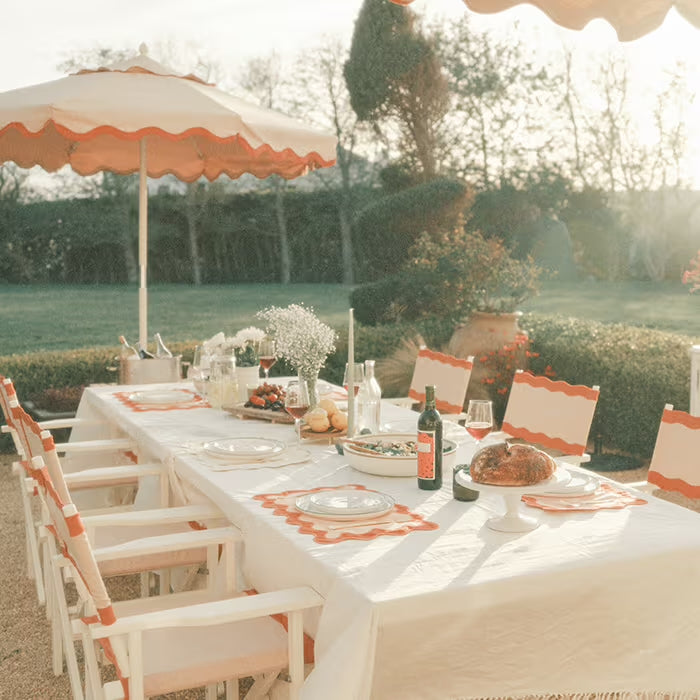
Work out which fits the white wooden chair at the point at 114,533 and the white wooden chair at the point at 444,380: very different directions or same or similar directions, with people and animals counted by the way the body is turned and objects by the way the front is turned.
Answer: very different directions

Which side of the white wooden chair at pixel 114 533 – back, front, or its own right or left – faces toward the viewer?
right

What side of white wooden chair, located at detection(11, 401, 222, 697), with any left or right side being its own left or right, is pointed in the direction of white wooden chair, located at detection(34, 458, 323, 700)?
right

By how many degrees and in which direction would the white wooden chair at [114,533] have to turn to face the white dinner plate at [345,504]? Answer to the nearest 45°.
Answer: approximately 45° to its right

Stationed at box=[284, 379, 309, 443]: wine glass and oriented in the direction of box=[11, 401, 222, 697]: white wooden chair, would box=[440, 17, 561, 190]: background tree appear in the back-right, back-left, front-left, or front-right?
back-right

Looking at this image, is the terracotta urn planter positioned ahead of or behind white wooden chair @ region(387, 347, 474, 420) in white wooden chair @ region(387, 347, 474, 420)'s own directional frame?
behind

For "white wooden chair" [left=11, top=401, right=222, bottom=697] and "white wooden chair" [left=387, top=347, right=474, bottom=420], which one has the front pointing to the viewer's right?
"white wooden chair" [left=11, top=401, right=222, bottom=697]

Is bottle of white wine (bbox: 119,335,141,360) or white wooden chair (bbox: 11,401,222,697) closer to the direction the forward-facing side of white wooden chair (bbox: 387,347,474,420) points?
the white wooden chair

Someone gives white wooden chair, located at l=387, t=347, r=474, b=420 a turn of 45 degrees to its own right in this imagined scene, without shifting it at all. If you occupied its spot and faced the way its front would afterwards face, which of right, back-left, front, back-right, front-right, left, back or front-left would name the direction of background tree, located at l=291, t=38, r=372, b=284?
right

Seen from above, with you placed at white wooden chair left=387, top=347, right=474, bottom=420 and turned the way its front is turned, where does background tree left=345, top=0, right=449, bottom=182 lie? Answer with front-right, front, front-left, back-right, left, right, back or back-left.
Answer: back-right

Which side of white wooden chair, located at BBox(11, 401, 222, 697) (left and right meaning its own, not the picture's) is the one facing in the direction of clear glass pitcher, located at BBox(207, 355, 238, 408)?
left

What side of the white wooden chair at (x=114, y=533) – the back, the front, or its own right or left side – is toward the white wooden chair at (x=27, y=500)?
left

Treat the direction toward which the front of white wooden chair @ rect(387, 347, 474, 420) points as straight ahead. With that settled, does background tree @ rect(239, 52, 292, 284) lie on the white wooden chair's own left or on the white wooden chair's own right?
on the white wooden chair's own right

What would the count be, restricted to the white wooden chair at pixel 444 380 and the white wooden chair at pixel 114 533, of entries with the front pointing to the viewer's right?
1
